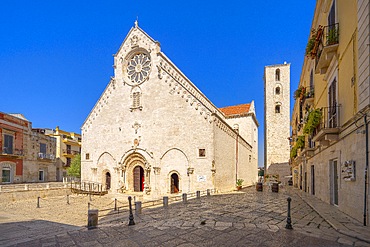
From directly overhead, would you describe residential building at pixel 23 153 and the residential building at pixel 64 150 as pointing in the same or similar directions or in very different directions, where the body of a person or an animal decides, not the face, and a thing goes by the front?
same or similar directions

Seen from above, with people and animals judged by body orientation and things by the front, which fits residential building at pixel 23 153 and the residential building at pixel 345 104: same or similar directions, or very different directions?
very different directions

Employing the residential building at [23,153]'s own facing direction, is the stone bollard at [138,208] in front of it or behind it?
in front

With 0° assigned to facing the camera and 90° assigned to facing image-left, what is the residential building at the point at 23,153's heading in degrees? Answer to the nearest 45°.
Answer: approximately 315°

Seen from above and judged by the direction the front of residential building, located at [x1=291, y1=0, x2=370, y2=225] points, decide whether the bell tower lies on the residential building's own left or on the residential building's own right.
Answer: on the residential building's own right

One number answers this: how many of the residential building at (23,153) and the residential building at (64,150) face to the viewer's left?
0

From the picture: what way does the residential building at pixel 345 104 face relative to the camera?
to the viewer's left

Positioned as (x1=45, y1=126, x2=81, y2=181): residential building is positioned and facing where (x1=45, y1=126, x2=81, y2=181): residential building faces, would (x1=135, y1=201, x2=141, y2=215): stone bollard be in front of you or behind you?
in front

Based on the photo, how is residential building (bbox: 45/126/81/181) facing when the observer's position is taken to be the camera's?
facing the viewer and to the right of the viewer

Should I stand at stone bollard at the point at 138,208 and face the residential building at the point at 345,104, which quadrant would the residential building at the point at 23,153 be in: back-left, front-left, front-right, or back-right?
back-left

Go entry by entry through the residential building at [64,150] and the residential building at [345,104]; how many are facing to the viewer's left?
1

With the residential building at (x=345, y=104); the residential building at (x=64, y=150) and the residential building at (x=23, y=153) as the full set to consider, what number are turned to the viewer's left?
1
